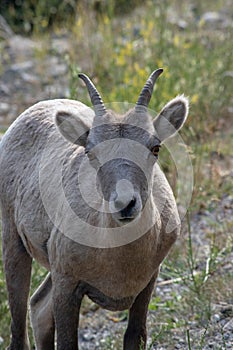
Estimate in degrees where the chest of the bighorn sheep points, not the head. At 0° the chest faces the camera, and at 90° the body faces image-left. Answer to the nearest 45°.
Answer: approximately 315°
